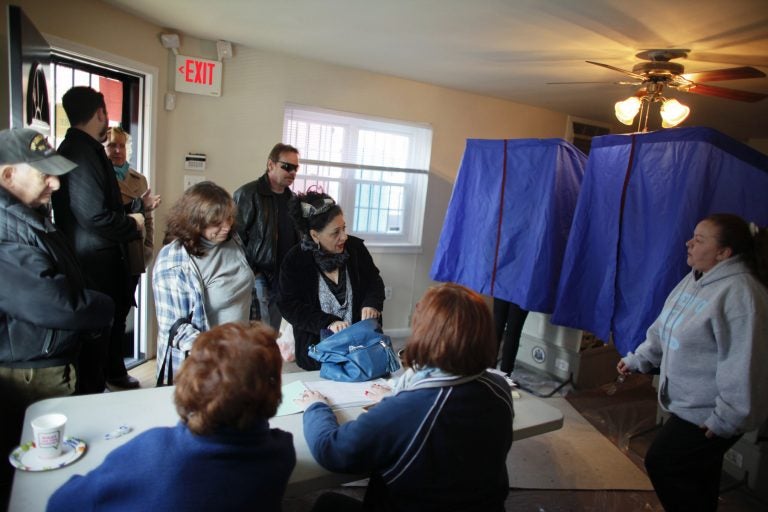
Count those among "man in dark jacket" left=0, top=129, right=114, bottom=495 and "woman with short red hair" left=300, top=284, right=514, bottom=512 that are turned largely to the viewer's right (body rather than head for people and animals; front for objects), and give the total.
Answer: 1

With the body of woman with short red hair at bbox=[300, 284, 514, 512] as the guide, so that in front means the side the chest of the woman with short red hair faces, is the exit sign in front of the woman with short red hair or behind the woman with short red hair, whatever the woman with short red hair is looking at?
in front

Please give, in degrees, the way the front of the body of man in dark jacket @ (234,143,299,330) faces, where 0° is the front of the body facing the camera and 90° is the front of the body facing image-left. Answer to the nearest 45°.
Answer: approximately 315°

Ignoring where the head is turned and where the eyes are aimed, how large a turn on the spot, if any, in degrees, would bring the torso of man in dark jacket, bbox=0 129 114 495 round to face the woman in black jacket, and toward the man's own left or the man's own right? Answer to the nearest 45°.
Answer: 0° — they already face them

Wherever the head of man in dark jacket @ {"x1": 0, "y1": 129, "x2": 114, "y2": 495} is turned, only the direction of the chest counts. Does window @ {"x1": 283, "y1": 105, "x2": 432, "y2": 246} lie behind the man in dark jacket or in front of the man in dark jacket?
in front

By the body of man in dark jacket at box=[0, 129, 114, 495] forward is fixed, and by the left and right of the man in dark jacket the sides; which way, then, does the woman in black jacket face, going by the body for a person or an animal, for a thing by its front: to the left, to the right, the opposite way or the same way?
to the right

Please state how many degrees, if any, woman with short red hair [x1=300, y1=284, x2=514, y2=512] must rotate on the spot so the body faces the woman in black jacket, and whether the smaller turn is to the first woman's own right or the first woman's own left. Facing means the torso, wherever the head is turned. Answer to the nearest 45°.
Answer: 0° — they already face them

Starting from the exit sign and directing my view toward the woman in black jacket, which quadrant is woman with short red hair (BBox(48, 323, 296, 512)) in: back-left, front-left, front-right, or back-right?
front-right

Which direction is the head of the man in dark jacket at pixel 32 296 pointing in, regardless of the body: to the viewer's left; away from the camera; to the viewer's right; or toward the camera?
to the viewer's right

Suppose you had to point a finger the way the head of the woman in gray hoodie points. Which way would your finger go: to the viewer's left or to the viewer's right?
to the viewer's left

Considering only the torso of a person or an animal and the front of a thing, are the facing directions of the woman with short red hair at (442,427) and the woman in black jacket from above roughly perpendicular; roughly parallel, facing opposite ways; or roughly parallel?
roughly parallel, facing opposite ways

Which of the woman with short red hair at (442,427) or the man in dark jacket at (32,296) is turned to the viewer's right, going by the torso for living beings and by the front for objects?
the man in dark jacket

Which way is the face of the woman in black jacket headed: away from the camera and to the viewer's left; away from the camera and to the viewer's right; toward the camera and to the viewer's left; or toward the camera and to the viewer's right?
toward the camera and to the viewer's right

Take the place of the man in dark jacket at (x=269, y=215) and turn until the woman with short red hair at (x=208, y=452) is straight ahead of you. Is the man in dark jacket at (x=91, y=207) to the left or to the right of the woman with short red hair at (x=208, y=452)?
right

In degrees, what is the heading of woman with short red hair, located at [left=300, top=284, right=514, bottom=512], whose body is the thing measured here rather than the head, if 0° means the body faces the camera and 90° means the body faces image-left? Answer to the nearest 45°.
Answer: approximately 135°
